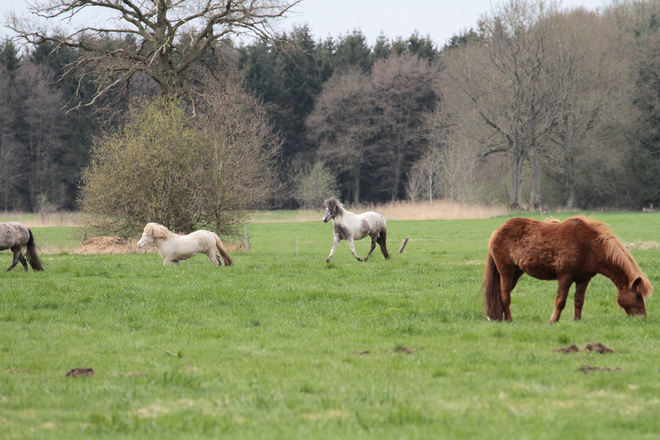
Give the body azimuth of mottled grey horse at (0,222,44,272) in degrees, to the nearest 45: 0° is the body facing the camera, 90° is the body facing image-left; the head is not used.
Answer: approximately 90°

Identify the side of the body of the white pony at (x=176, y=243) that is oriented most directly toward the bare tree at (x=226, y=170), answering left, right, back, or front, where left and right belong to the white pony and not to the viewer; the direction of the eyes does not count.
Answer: right

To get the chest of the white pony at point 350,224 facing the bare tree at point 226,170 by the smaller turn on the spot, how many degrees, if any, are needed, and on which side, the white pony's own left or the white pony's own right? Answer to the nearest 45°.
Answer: approximately 45° to the white pony's own right

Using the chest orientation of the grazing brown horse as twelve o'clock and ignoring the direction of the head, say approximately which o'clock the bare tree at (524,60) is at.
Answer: The bare tree is roughly at 9 o'clock from the grazing brown horse.

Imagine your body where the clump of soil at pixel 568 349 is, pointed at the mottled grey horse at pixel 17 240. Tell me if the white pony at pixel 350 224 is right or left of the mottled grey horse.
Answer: right

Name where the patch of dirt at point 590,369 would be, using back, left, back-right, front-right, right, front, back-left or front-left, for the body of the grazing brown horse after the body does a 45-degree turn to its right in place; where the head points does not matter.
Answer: front-right

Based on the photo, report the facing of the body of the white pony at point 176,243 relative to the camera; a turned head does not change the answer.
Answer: to the viewer's left

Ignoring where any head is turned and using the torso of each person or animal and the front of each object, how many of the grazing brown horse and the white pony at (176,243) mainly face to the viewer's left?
1

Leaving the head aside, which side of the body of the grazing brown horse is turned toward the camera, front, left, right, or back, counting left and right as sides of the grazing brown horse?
right

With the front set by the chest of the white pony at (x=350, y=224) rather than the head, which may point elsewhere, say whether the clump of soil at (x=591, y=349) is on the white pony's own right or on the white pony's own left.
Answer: on the white pony's own left

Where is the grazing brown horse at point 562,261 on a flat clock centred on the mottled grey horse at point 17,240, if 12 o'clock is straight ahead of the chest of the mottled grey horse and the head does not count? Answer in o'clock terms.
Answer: The grazing brown horse is roughly at 8 o'clock from the mottled grey horse.

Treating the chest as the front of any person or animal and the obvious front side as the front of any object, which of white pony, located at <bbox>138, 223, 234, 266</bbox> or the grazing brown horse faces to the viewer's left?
the white pony

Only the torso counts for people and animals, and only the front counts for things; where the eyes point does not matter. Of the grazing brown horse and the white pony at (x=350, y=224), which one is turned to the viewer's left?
the white pony

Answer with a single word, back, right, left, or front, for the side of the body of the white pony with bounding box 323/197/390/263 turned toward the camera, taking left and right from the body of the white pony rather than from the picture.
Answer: left

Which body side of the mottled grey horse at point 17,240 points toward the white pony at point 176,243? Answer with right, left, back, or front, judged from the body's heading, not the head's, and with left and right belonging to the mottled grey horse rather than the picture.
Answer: back

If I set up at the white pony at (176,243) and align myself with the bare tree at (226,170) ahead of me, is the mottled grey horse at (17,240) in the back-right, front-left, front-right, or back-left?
back-left
